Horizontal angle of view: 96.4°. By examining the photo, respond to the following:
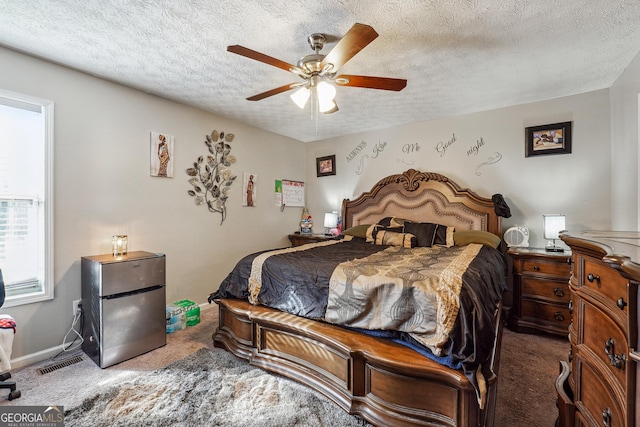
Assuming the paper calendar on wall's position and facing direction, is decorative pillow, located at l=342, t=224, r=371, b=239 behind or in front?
in front

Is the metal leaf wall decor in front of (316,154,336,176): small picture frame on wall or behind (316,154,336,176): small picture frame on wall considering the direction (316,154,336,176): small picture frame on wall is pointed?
in front

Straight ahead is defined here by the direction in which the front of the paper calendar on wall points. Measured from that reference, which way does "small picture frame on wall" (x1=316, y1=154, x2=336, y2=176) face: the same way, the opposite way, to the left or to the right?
to the right

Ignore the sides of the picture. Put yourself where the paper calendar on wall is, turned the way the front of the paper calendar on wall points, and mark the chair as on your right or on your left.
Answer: on your right

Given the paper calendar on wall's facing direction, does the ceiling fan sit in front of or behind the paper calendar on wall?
in front

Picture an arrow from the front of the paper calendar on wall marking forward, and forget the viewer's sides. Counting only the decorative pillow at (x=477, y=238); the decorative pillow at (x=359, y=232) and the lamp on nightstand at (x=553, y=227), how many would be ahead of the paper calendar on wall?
3

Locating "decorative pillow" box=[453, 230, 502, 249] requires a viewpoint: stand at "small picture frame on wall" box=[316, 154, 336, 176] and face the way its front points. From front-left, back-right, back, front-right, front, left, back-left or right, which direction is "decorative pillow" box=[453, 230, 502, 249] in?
left

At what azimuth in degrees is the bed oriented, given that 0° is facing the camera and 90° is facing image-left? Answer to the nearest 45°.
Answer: approximately 45°

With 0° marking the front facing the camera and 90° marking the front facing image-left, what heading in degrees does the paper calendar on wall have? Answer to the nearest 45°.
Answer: approximately 315°

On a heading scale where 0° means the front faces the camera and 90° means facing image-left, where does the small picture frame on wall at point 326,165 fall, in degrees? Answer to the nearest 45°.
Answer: approximately 45°

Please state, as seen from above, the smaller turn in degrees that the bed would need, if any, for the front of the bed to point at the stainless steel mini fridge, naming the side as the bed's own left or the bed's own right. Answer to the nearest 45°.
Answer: approximately 45° to the bed's own right

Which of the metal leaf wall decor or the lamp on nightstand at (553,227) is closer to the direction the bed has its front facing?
the metal leaf wall decor

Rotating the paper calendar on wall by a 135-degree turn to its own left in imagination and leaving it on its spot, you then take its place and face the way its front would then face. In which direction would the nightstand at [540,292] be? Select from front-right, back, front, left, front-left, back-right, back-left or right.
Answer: back-right

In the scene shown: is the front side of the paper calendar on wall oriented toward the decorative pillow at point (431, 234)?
yes

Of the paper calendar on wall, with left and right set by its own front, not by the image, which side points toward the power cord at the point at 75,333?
right

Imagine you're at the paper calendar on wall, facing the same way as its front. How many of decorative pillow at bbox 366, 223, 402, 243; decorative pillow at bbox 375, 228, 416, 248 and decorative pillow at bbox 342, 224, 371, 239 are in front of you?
3
